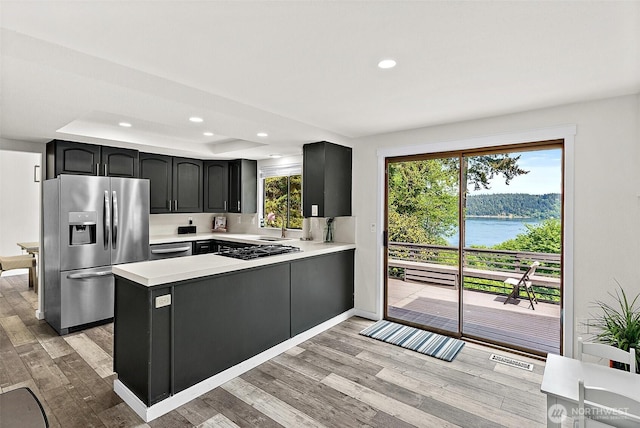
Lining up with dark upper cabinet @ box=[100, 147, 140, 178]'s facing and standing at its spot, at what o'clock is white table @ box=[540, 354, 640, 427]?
The white table is roughly at 11 o'clock from the dark upper cabinet.

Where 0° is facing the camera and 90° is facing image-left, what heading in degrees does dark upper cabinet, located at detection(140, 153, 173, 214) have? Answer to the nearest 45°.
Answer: approximately 0°

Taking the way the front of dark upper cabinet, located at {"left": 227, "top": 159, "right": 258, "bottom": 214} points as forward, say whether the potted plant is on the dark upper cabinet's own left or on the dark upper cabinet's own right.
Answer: on the dark upper cabinet's own left

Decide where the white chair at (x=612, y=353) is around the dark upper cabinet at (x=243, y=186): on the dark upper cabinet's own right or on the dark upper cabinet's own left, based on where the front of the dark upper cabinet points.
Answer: on the dark upper cabinet's own left

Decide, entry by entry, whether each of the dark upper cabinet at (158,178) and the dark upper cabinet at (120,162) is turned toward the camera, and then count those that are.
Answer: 2

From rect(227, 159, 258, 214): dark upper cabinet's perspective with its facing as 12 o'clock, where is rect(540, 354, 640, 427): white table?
The white table is roughly at 10 o'clock from the dark upper cabinet.

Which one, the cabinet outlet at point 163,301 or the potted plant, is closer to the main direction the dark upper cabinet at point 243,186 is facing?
the cabinet outlet

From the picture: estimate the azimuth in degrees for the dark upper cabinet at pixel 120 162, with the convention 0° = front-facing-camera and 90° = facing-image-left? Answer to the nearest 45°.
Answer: approximately 0°

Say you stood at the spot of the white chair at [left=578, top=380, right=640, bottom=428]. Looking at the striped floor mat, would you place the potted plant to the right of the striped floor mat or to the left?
right
